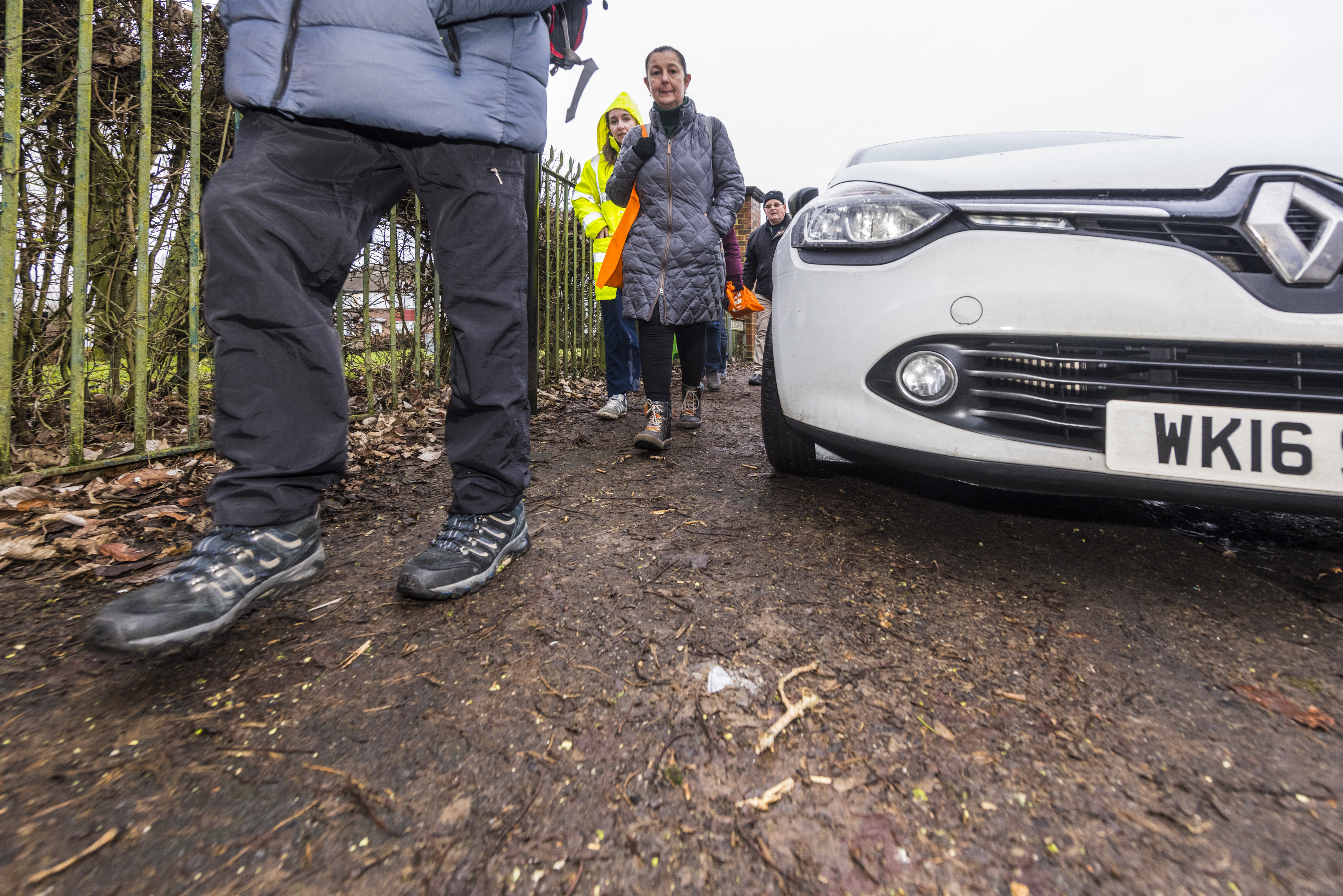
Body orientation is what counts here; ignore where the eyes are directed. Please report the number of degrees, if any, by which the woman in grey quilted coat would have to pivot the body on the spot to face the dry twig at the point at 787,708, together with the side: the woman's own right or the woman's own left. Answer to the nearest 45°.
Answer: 0° — they already face it

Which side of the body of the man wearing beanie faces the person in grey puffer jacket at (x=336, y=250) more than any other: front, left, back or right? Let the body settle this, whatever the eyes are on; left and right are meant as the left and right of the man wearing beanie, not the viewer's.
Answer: front

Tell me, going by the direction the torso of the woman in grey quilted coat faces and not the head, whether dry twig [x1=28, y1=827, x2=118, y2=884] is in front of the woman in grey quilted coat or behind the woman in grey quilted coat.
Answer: in front

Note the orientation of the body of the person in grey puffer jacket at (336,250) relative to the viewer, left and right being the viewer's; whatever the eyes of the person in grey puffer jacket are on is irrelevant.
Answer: facing the viewer and to the left of the viewer

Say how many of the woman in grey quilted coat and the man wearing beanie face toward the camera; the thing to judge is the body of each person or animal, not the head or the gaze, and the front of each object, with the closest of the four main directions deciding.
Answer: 2

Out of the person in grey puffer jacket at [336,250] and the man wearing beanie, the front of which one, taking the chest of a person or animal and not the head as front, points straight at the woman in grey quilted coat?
the man wearing beanie

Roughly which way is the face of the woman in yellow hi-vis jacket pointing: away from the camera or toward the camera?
toward the camera

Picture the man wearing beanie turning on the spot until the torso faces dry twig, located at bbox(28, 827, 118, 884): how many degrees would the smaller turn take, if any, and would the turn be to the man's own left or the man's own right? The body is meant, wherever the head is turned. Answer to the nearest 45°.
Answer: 0° — they already face it

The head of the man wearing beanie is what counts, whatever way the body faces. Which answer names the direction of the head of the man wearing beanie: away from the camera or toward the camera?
toward the camera

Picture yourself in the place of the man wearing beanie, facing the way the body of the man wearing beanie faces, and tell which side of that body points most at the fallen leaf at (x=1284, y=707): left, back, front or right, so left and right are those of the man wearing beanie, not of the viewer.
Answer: front

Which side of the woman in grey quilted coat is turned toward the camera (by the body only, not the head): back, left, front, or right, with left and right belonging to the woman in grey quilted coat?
front
